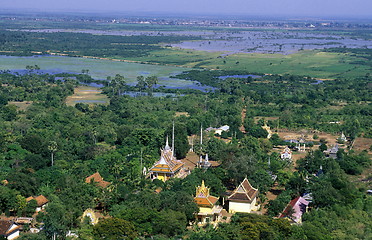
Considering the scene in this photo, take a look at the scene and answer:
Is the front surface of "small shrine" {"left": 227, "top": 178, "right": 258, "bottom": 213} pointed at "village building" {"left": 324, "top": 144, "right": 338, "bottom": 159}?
no

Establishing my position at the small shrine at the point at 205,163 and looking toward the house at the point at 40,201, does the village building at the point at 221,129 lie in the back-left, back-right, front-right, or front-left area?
back-right

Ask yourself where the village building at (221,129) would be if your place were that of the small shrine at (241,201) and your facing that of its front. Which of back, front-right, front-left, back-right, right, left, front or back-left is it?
back-right

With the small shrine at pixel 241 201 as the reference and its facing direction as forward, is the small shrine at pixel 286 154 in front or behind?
behind

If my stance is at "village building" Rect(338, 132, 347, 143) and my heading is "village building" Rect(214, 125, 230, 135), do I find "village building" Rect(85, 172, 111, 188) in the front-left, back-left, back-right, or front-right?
front-left

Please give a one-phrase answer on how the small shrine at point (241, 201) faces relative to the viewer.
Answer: facing the viewer and to the left of the viewer

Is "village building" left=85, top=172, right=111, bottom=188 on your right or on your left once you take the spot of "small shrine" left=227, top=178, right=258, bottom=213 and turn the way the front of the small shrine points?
on your right

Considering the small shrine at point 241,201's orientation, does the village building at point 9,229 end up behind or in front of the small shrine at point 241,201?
in front

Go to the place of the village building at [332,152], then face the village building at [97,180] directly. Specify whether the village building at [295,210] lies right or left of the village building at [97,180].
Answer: left

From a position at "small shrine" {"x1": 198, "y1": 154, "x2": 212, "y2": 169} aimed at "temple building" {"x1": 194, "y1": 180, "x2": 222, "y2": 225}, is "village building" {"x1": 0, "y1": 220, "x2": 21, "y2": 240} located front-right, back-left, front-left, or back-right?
front-right
